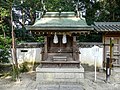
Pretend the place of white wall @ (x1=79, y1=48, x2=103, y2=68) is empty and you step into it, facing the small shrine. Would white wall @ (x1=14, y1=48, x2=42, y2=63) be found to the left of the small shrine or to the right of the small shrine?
right

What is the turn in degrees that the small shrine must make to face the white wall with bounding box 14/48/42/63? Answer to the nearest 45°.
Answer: approximately 135° to its right

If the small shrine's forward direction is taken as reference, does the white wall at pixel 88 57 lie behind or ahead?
behind

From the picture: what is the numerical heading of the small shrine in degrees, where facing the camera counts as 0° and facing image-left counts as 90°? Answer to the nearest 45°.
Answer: approximately 0°

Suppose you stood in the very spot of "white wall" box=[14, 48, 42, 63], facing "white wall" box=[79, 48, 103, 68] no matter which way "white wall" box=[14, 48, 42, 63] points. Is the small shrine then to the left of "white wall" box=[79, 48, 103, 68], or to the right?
right
